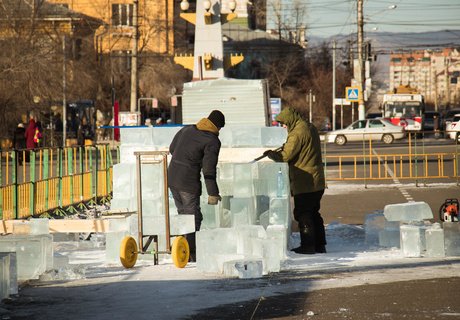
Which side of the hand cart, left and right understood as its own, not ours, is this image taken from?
back

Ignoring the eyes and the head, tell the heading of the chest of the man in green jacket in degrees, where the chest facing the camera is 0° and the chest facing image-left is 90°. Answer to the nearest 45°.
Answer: approximately 90°

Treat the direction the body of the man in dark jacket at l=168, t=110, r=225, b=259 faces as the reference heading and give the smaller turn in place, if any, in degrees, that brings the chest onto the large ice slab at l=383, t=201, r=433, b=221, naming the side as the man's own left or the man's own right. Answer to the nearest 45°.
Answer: approximately 45° to the man's own right

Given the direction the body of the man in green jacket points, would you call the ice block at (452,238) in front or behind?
behind

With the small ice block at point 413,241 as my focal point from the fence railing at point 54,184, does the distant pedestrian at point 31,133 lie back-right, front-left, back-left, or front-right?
back-left

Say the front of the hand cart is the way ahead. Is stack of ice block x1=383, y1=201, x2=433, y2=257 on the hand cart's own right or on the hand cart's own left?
on the hand cart's own right

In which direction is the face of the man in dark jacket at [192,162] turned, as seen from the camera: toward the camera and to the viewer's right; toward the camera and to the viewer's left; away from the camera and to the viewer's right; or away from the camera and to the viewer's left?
away from the camera and to the viewer's right

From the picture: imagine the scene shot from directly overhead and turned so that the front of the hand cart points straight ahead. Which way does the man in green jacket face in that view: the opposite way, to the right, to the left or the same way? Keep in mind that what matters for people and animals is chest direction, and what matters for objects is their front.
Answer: to the left

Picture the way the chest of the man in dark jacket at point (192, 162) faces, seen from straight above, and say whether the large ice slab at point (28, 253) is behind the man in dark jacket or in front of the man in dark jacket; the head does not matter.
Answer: behind

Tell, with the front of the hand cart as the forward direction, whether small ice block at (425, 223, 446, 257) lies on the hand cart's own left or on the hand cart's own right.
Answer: on the hand cart's own right

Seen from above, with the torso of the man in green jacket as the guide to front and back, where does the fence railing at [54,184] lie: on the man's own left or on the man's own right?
on the man's own right
